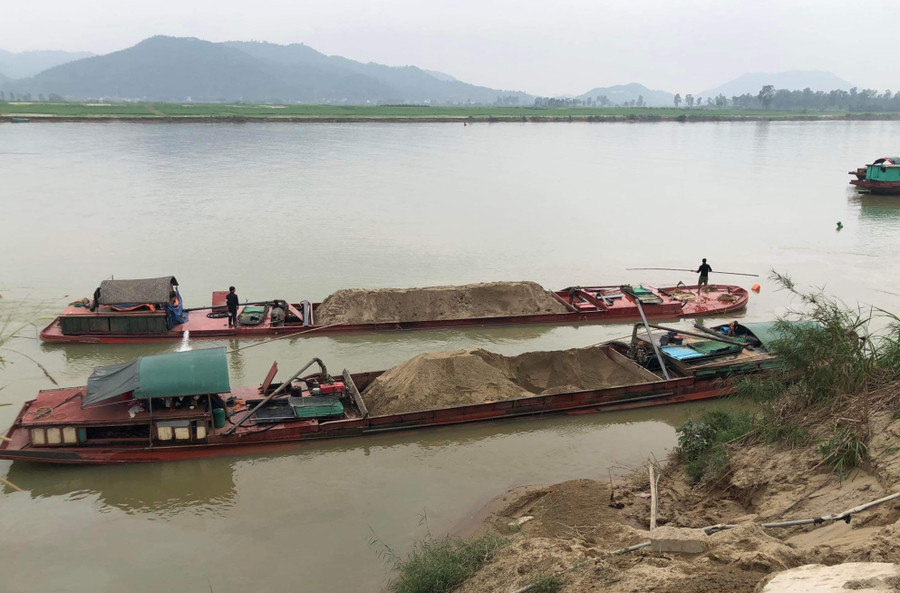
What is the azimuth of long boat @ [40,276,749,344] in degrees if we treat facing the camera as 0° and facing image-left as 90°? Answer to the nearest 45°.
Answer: approximately 270°

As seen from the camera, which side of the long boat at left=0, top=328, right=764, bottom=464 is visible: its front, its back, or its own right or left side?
right

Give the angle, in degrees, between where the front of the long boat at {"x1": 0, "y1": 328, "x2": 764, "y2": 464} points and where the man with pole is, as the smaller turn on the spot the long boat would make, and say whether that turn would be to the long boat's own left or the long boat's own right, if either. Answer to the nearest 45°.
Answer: approximately 45° to the long boat's own left

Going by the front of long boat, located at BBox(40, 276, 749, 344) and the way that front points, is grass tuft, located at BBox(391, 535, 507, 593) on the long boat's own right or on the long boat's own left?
on the long boat's own right

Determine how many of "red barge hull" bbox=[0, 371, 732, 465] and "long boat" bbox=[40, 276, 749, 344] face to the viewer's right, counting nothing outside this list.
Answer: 2

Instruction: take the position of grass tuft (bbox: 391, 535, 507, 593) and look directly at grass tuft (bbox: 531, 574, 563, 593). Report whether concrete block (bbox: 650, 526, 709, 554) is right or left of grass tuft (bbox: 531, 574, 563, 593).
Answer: left

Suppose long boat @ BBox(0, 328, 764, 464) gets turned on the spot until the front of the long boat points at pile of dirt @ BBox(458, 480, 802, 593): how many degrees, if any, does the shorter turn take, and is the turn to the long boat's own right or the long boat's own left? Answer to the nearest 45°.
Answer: approximately 45° to the long boat's own right
